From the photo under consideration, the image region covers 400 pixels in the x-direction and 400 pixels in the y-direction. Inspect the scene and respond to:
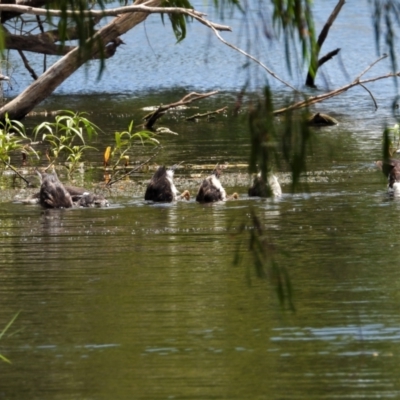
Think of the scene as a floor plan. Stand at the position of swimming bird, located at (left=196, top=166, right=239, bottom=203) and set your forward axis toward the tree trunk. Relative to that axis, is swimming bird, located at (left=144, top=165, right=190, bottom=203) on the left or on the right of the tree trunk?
left

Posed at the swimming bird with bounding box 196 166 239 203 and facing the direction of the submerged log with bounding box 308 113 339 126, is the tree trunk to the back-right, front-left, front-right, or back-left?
front-left
